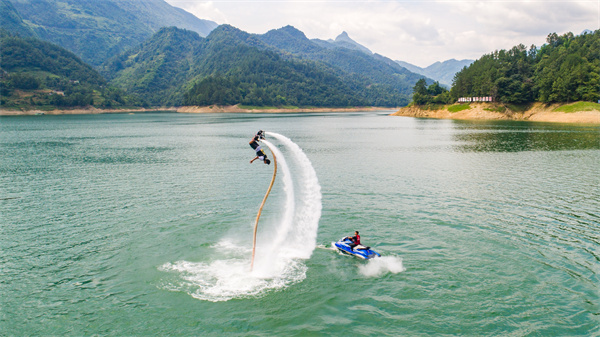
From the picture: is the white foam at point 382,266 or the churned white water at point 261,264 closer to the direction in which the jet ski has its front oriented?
the churned white water

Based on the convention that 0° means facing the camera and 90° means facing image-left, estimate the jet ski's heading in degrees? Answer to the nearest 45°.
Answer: approximately 135°

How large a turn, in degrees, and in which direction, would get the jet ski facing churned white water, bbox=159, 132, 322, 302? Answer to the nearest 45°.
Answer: approximately 45° to its left

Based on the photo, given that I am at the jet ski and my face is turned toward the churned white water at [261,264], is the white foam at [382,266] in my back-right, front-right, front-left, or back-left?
back-left

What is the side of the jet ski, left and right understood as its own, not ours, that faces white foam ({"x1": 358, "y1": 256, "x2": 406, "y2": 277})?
back
